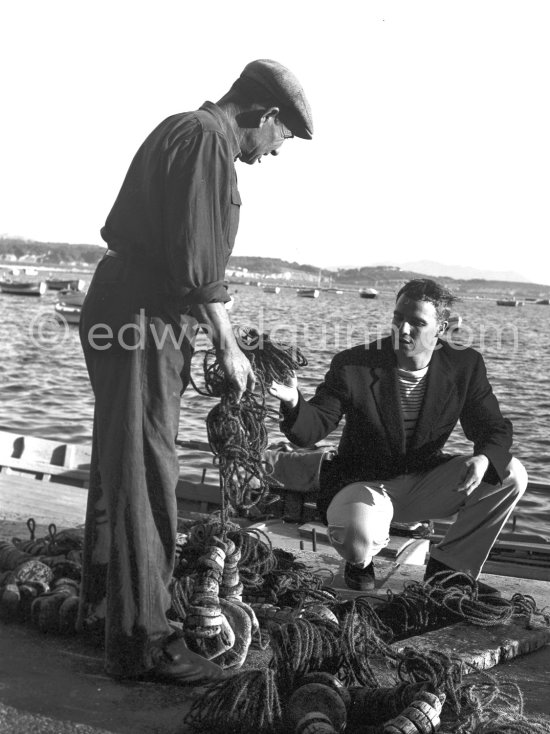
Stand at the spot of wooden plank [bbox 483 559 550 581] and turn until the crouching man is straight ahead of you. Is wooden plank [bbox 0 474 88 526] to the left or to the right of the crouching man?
right

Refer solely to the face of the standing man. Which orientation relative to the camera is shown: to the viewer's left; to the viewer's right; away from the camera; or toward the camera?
to the viewer's right

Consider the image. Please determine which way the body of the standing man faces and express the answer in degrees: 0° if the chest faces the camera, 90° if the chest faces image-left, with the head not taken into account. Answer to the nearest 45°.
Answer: approximately 270°

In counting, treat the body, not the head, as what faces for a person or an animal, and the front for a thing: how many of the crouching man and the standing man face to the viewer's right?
1

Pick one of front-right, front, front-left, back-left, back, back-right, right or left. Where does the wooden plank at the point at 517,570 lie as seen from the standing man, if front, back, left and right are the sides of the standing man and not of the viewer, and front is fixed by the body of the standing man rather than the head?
front-left

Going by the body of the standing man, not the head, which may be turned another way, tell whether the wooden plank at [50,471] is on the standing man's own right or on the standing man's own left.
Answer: on the standing man's own left

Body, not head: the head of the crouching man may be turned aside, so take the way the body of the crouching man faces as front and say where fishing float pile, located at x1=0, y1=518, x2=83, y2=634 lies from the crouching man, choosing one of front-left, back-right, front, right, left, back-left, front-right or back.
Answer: front-right

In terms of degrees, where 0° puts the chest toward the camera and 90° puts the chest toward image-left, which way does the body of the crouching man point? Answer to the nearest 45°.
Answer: approximately 0°
